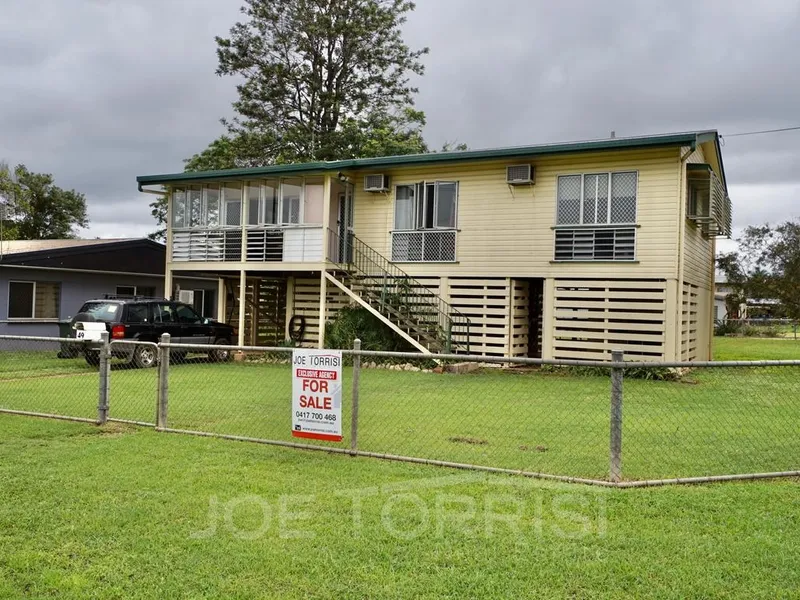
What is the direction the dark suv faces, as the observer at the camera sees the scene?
facing away from the viewer and to the right of the viewer

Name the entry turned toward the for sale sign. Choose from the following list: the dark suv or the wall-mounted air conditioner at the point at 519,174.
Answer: the wall-mounted air conditioner

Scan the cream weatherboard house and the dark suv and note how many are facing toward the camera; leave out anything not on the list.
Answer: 1

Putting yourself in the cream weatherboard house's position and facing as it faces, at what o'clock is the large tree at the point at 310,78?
The large tree is roughly at 5 o'clock from the cream weatherboard house.

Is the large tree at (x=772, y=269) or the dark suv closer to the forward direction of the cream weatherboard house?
the dark suv

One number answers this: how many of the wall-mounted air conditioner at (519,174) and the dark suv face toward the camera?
1

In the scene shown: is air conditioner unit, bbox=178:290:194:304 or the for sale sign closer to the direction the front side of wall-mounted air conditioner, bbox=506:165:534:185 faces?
the for sale sign

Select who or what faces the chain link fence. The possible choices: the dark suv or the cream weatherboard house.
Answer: the cream weatherboard house

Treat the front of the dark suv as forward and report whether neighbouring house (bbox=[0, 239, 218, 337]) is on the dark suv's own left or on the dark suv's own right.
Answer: on the dark suv's own left

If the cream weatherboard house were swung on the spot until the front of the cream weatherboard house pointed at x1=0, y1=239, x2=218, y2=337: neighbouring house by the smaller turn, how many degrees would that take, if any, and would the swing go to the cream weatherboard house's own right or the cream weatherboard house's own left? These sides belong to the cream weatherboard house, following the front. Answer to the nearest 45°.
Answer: approximately 90° to the cream weatherboard house's own right

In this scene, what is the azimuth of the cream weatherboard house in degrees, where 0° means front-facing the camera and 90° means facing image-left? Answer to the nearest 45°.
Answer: approximately 0°

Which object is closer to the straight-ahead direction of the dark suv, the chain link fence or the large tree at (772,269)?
the large tree

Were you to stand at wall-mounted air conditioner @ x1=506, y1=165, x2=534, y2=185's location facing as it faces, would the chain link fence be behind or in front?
in front

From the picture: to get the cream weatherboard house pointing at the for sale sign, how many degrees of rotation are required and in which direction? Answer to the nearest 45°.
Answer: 0° — it already faces it
